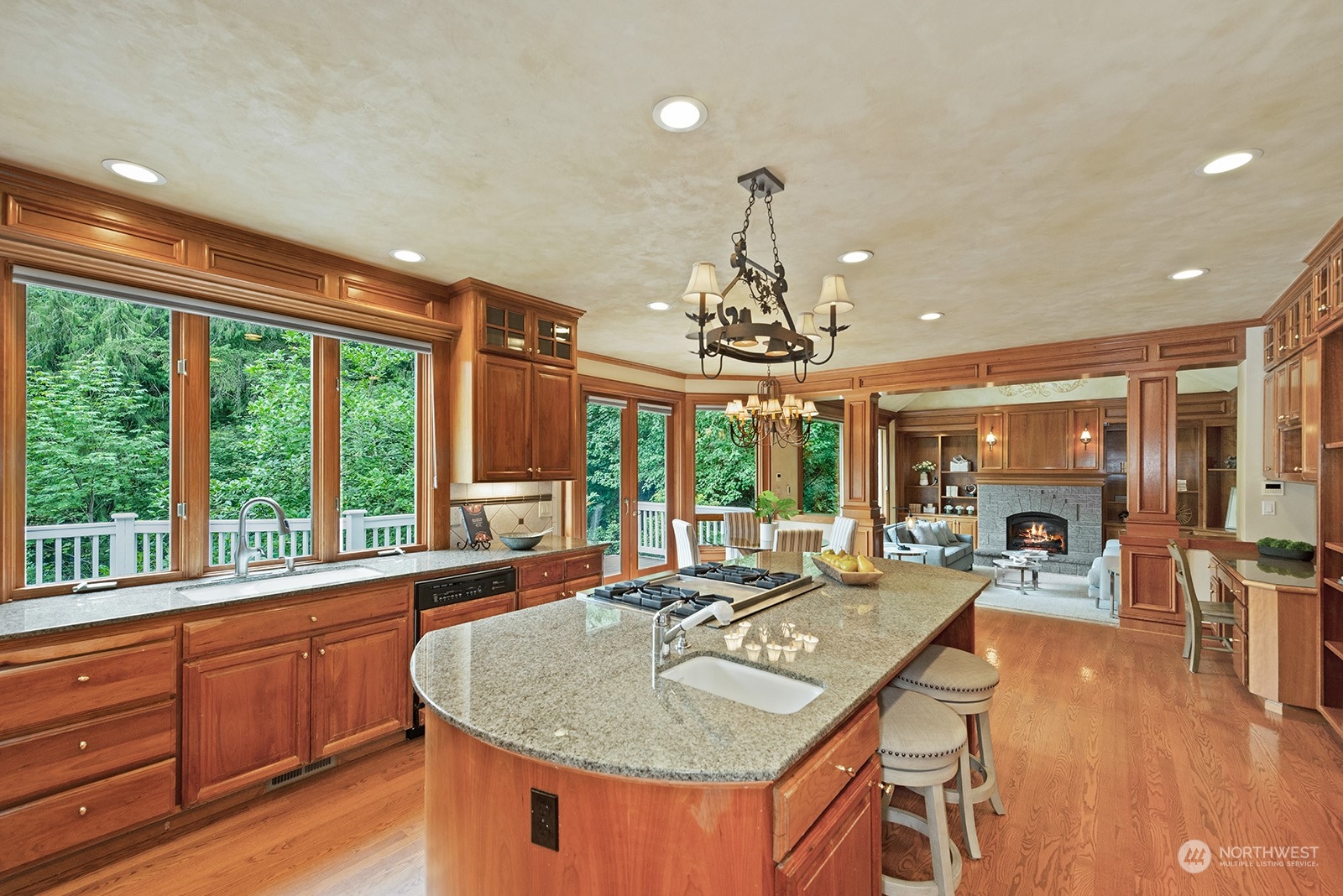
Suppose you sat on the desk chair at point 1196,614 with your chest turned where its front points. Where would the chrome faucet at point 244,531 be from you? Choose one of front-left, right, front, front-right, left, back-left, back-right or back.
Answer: back-right

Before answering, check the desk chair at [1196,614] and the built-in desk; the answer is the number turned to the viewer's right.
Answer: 1

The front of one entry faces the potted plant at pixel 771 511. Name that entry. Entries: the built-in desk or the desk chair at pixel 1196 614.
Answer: the built-in desk

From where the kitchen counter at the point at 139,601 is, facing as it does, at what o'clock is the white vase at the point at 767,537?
The white vase is roughly at 10 o'clock from the kitchen counter.

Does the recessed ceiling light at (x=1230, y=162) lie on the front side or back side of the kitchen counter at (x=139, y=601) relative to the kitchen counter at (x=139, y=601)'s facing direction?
on the front side

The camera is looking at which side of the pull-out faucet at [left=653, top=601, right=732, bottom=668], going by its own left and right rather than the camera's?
right

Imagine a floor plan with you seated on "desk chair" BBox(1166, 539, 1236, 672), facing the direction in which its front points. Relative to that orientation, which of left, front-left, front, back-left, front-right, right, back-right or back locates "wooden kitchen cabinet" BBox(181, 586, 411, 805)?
back-right

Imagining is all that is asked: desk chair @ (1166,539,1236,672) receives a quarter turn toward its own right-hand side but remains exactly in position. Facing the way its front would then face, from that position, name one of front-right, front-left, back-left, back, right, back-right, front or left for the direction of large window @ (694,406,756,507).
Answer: right

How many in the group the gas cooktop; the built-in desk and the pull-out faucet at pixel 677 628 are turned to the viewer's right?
1

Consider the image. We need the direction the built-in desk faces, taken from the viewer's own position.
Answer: facing to the left of the viewer

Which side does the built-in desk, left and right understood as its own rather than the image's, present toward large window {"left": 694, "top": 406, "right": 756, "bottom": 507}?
front

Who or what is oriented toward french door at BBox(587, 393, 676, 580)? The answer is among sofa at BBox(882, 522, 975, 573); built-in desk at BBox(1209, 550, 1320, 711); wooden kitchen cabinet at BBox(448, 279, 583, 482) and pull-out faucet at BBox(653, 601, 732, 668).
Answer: the built-in desk

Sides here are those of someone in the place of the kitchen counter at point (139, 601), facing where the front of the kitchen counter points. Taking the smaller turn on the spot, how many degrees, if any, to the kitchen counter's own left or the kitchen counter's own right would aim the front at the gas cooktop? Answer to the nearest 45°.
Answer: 0° — it already faces it

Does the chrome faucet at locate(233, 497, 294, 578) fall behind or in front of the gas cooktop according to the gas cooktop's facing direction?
in front

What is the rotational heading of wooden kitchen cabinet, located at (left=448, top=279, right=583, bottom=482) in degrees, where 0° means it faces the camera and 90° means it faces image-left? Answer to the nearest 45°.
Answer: approximately 315°
